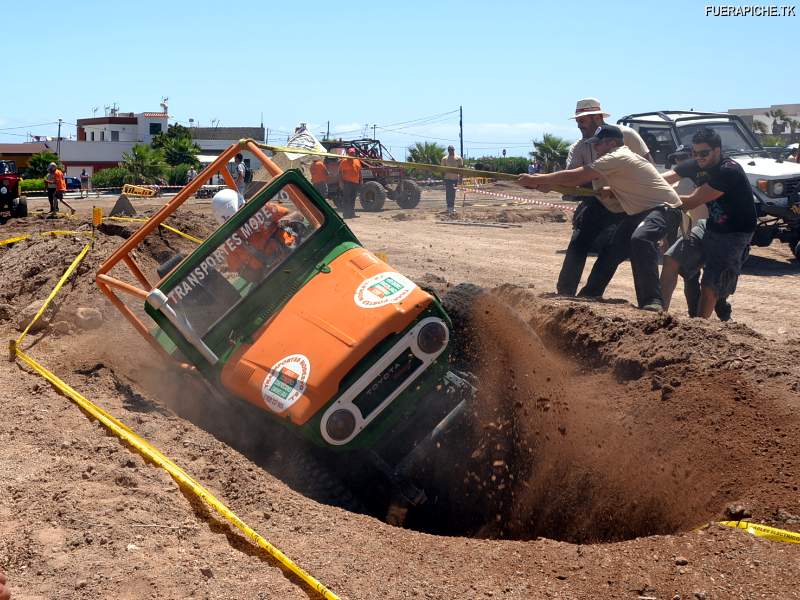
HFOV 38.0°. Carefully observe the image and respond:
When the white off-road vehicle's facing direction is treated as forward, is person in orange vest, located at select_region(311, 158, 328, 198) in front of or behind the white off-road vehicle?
behind

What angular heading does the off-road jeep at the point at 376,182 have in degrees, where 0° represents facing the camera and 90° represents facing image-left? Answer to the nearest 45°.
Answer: approximately 315°

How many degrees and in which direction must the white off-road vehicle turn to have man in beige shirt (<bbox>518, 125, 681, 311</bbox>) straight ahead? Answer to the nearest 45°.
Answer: approximately 45° to its right

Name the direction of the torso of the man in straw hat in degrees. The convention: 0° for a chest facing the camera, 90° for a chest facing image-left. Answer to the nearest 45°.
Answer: approximately 45°

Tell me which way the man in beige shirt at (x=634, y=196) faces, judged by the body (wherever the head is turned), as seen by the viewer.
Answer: to the viewer's left

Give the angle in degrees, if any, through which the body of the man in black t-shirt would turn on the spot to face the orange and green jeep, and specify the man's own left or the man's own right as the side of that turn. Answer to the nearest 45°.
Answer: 0° — they already face it

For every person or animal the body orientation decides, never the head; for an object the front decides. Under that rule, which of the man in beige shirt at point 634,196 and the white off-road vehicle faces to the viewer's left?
the man in beige shirt
